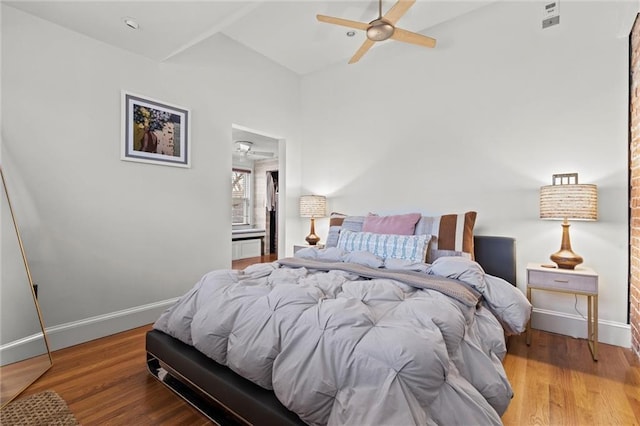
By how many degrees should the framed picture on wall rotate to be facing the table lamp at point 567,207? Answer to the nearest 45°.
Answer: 0° — it already faces it

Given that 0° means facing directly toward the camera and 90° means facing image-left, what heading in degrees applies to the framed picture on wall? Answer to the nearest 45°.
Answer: approximately 315°

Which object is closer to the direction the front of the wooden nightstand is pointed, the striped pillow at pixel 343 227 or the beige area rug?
the beige area rug

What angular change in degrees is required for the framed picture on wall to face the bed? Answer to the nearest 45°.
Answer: approximately 45° to its right

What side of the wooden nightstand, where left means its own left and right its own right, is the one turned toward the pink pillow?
right

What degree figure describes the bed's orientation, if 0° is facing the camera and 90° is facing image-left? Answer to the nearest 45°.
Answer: approximately 45°
